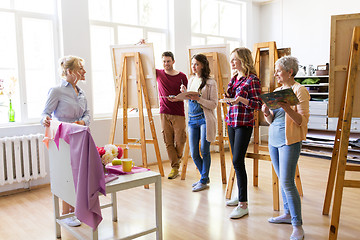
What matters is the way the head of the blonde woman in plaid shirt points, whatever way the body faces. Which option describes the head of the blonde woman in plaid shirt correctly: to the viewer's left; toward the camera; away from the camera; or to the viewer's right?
to the viewer's left

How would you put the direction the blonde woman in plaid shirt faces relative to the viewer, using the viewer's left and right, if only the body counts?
facing the viewer and to the left of the viewer

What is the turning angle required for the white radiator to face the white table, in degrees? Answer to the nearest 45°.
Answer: approximately 45° to its right

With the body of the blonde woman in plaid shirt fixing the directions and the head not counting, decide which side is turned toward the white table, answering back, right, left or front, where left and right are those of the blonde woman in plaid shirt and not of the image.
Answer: front

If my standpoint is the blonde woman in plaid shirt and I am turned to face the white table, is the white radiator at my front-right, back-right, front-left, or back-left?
front-right

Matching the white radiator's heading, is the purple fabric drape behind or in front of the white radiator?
in front

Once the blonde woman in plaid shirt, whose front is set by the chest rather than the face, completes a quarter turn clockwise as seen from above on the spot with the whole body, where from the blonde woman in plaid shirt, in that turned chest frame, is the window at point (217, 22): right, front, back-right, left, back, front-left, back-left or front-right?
front-right

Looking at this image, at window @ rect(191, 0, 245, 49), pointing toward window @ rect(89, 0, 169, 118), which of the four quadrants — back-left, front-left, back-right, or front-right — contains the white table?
front-left

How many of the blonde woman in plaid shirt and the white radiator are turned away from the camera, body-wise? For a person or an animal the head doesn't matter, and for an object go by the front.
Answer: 0

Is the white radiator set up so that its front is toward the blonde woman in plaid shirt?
yes

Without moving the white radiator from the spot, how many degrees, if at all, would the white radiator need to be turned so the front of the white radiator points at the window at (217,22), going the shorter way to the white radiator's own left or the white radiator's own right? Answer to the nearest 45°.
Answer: approximately 90° to the white radiator's own left

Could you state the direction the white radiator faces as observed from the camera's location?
facing the viewer and to the right of the viewer

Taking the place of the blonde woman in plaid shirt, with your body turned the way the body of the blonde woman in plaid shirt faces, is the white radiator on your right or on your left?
on your right

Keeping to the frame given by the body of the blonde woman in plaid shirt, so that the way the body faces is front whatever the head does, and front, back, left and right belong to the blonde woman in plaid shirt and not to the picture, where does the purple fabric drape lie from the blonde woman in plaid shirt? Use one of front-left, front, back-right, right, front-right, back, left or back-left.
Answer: front

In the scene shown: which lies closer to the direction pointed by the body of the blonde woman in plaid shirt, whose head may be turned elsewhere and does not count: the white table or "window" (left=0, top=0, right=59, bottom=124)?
the white table
